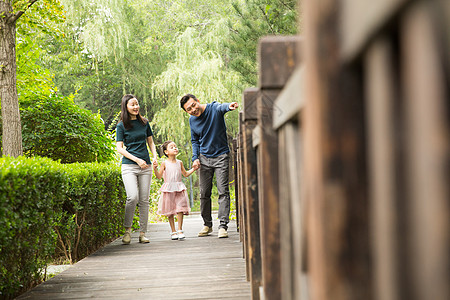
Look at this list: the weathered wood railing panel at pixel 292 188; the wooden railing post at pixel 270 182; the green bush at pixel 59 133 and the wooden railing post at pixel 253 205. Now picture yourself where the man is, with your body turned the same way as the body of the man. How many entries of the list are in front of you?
3

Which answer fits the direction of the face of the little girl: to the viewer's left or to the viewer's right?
to the viewer's right

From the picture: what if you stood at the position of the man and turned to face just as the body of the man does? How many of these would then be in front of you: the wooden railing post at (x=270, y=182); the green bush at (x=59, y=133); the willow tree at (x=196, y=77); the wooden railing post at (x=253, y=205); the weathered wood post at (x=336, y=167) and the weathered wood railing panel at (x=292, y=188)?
4

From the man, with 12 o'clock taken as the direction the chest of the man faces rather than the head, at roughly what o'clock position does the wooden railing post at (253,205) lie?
The wooden railing post is roughly at 12 o'clock from the man.

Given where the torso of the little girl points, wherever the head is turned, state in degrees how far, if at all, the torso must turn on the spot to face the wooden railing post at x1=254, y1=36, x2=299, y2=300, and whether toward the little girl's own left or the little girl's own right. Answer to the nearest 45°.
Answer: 0° — they already face it

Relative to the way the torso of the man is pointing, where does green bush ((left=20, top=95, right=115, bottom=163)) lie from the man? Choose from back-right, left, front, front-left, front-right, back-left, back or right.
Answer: back-right

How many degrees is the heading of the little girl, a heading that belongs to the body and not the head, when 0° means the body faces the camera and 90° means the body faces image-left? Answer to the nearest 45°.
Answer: approximately 0°

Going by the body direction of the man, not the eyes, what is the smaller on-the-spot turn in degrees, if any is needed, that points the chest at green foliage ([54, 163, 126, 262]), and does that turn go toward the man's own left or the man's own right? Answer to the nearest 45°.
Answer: approximately 45° to the man's own right

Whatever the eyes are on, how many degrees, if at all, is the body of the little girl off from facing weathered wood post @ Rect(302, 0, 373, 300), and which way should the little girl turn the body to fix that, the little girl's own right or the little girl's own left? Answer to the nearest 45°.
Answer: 0° — they already face it

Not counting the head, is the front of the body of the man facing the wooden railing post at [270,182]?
yes

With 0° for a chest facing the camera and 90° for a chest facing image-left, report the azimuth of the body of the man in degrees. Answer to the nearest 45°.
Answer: approximately 0°

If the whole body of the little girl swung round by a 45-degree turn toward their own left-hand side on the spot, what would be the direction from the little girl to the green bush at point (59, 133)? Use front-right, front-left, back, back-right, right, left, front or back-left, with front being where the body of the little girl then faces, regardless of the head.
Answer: back
